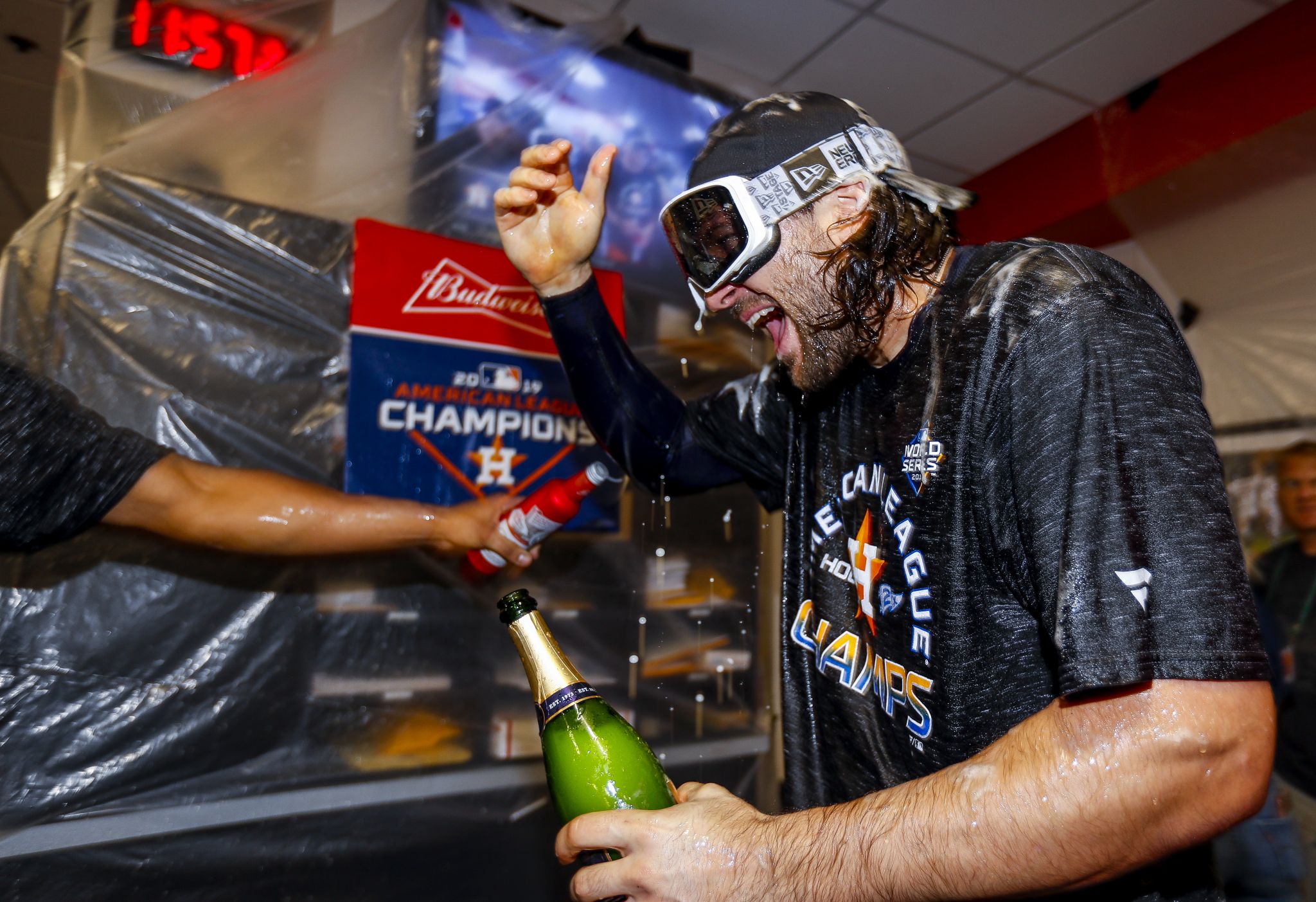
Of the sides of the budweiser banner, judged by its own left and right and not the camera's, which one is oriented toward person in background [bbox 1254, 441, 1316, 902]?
left

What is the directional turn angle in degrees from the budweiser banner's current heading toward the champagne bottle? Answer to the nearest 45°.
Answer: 0° — it already faces it

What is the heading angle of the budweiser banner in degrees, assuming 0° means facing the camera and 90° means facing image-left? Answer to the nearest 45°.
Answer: approximately 0°
